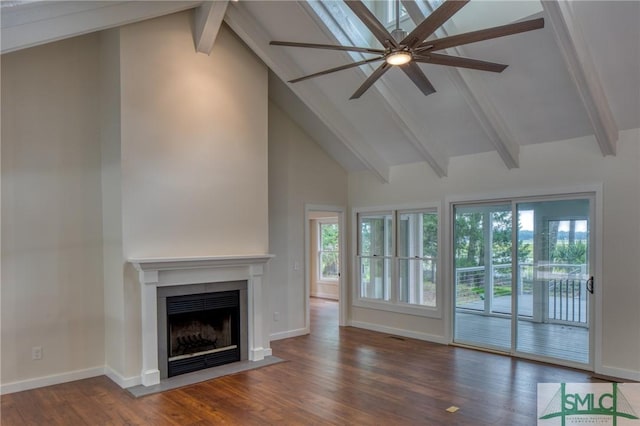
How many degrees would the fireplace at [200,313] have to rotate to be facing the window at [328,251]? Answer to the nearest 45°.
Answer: approximately 90° to its left

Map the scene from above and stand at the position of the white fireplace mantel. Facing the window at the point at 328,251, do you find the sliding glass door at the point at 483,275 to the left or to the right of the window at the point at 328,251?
right

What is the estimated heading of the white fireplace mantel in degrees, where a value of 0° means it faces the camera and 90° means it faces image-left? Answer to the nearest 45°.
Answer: approximately 315°

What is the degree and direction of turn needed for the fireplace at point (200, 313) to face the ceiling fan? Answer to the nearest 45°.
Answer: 0° — it already faces it
